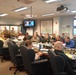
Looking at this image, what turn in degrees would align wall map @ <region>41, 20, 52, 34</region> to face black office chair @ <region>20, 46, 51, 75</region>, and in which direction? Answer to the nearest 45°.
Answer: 0° — it already faces it

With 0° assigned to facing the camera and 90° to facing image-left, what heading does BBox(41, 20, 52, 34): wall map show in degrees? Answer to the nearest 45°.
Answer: approximately 0°

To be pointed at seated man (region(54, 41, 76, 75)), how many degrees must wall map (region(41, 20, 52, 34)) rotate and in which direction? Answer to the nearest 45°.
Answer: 0° — it already faces them

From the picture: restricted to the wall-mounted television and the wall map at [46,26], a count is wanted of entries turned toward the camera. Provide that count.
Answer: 2

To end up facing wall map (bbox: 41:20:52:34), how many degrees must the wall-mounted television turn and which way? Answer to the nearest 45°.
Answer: approximately 45° to its left

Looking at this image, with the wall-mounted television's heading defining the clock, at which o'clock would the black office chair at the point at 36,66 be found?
The black office chair is roughly at 12 o'clock from the wall-mounted television.
